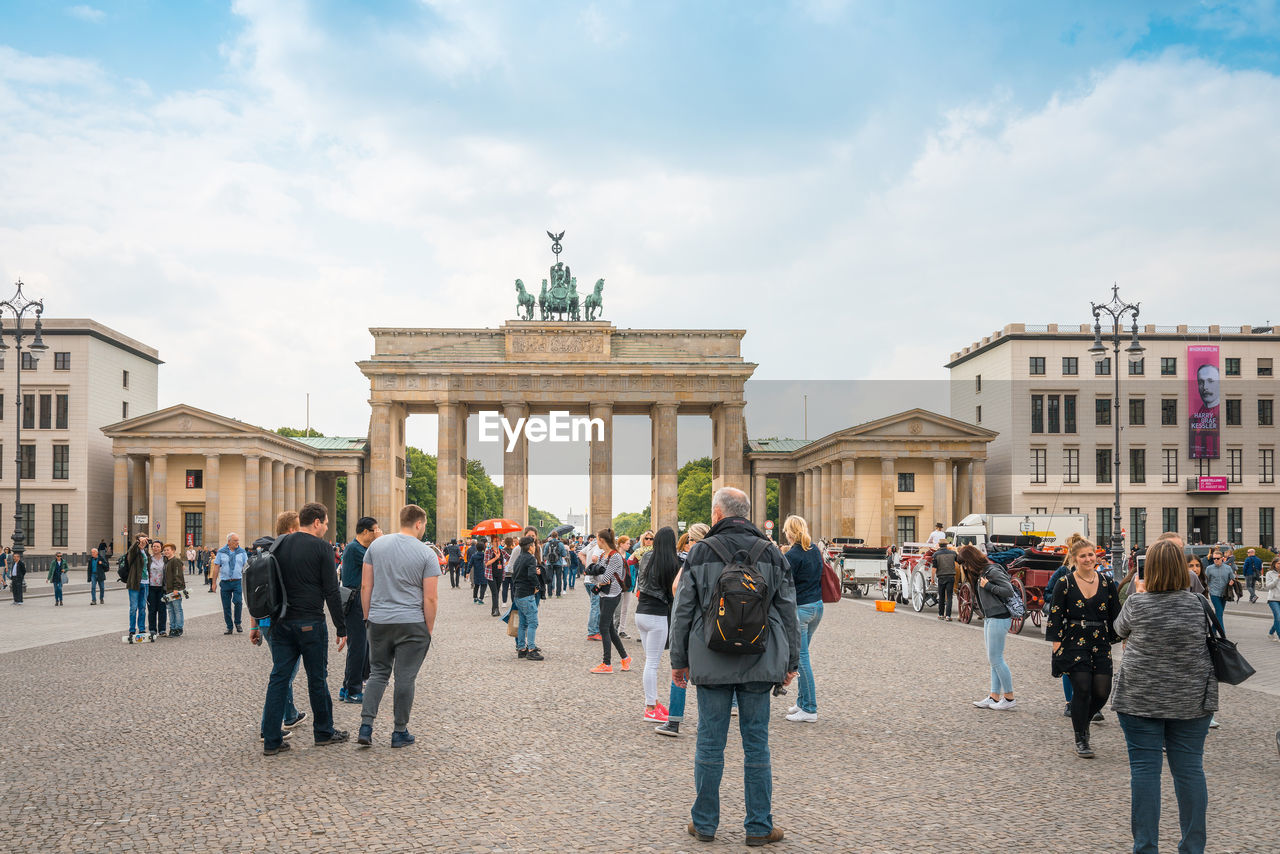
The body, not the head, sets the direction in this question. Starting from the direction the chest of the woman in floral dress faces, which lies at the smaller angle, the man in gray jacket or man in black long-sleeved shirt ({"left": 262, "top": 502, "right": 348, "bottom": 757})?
the man in gray jacket

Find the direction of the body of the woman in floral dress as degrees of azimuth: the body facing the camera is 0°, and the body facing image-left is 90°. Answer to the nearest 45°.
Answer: approximately 0°

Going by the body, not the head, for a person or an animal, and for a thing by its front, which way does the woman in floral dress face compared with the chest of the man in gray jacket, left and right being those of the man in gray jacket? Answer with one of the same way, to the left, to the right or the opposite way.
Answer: the opposite way

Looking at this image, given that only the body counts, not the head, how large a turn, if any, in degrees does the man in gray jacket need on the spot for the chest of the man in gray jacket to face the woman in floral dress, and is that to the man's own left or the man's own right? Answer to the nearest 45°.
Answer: approximately 45° to the man's own right

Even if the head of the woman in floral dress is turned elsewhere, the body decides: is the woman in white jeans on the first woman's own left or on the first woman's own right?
on the first woman's own right

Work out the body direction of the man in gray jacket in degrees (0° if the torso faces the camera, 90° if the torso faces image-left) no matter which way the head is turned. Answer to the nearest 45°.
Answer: approximately 180°
